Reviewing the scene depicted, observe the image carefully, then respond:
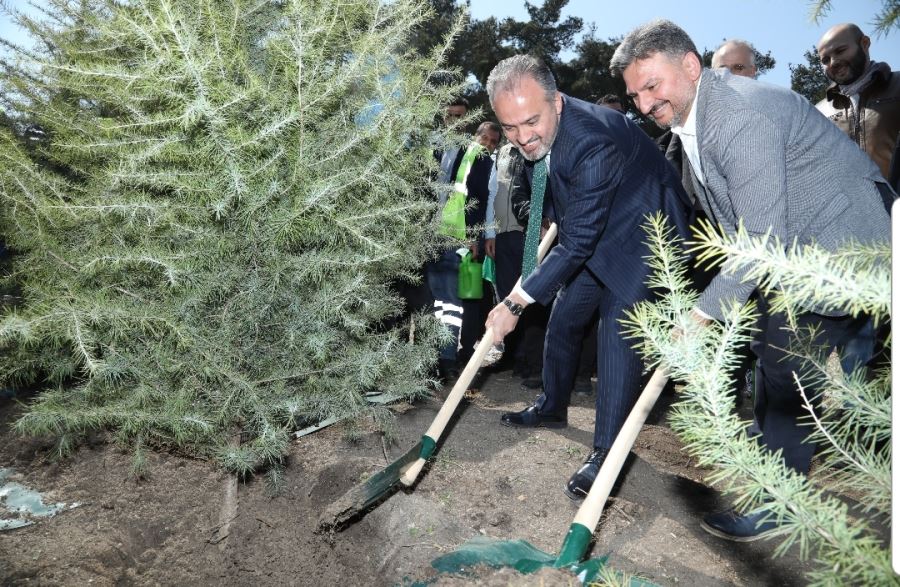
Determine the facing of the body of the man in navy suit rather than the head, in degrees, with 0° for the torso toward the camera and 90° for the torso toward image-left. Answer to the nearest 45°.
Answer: approximately 45°

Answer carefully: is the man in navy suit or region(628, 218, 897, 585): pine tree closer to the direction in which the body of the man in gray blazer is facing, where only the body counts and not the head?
the man in navy suit

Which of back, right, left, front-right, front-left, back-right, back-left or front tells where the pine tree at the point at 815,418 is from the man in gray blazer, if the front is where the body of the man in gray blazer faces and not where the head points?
left

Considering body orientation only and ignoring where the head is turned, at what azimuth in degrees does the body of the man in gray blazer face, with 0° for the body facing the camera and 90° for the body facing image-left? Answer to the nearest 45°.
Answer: approximately 90°

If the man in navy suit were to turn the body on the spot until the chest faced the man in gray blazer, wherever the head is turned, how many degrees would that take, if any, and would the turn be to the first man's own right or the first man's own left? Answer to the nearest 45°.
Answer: approximately 90° to the first man's own left

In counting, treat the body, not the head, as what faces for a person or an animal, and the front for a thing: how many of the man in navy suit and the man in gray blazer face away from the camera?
0

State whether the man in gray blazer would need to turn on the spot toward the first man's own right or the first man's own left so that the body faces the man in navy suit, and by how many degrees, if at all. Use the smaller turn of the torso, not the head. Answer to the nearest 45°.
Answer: approximately 45° to the first man's own right

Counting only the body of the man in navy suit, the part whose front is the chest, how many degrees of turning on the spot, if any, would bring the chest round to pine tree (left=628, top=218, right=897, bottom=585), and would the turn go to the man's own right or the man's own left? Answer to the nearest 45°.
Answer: approximately 45° to the man's own left

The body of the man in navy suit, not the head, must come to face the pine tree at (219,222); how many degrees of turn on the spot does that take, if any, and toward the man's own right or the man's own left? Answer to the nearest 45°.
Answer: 0° — they already face it
